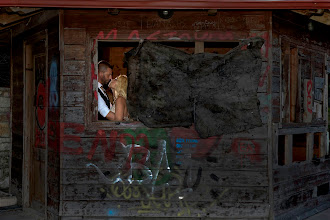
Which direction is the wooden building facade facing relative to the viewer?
toward the camera

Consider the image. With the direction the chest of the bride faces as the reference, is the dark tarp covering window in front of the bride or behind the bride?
behind

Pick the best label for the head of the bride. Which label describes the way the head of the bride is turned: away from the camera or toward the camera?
away from the camera

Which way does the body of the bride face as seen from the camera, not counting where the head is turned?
to the viewer's left
